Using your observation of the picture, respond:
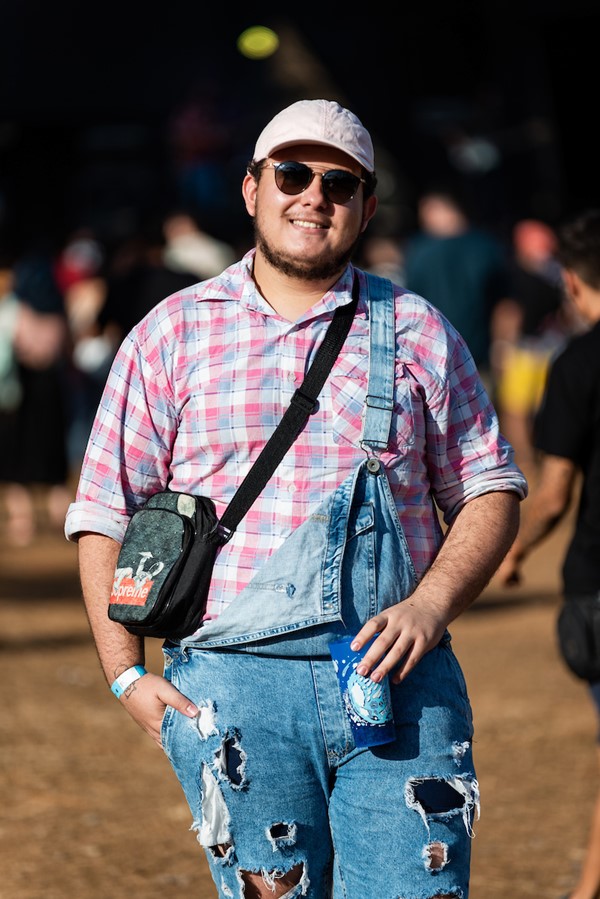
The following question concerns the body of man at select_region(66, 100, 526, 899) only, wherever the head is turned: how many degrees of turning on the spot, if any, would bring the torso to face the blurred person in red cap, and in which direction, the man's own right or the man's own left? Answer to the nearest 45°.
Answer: approximately 180°

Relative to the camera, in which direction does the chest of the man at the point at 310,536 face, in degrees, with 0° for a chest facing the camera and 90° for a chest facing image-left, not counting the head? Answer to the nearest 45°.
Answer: approximately 0°

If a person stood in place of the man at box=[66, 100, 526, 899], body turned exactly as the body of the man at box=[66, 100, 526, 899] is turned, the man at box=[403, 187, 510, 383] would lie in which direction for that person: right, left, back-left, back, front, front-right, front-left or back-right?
back

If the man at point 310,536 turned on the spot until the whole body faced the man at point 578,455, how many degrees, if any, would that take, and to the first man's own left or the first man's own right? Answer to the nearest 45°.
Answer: approximately 135° to the first man's own left
